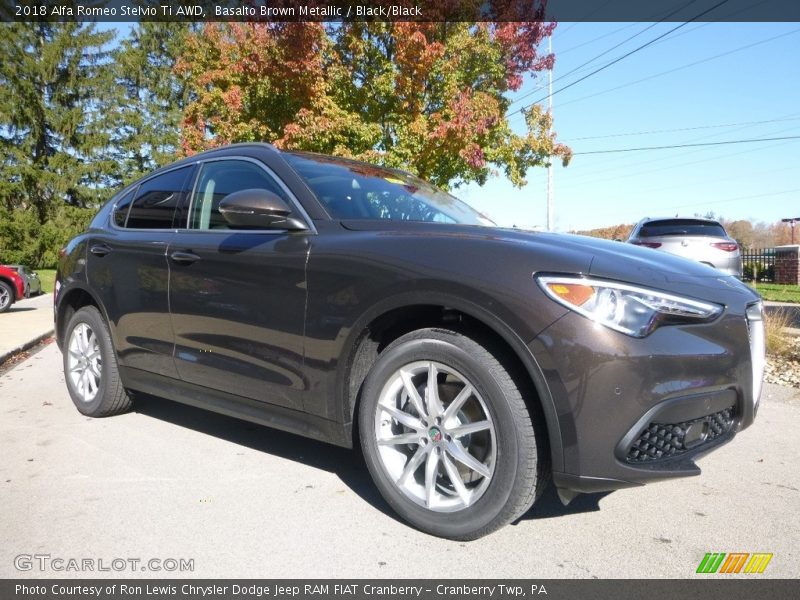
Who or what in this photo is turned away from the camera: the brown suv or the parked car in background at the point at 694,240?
the parked car in background

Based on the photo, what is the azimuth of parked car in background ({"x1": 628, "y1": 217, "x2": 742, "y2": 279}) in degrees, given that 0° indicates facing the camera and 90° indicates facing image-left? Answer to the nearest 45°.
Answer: approximately 180°

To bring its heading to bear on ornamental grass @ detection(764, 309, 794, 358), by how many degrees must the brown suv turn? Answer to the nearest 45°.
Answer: approximately 90° to its left

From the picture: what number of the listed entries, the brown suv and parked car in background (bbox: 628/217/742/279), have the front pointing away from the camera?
1

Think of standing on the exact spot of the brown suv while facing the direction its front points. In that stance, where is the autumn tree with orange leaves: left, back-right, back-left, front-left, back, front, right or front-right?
back-left

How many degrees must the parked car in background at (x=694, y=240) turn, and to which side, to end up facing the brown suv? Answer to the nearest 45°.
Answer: approximately 180°

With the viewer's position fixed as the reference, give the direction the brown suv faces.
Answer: facing the viewer and to the right of the viewer

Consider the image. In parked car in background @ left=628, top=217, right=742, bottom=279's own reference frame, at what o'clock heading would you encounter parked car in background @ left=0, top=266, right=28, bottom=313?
parked car in background @ left=0, top=266, right=28, bottom=313 is roughly at 9 o'clock from parked car in background @ left=628, top=217, right=742, bottom=279.

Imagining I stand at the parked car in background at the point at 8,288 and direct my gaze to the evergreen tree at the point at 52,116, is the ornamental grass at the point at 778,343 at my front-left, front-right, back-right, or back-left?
back-right

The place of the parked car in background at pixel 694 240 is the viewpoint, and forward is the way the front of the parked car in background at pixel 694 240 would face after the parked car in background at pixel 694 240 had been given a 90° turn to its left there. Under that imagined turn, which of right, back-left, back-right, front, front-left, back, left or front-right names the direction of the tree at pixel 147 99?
front-right
